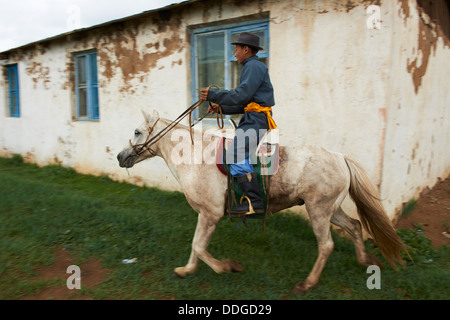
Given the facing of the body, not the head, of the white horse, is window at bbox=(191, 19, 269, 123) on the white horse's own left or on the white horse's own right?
on the white horse's own right

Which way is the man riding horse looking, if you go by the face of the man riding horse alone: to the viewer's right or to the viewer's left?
to the viewer's left

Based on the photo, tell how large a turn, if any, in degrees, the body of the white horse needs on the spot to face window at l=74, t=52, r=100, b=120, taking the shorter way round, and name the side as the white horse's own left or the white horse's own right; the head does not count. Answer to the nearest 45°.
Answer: approximately 45° to the white horse's own right

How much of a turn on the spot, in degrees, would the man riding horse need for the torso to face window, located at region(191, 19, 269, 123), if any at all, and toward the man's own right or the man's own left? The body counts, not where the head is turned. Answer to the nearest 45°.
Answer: approximately 90° to the man's own right

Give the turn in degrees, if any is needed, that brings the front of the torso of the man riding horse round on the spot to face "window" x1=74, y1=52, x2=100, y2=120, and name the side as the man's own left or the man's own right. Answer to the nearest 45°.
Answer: approximately 45° to the man's own right

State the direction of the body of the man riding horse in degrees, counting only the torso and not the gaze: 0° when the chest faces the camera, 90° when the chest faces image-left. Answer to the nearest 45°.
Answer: approximately 90°

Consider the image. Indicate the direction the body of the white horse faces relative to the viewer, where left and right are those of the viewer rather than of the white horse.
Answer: facing to the left of the viewer
